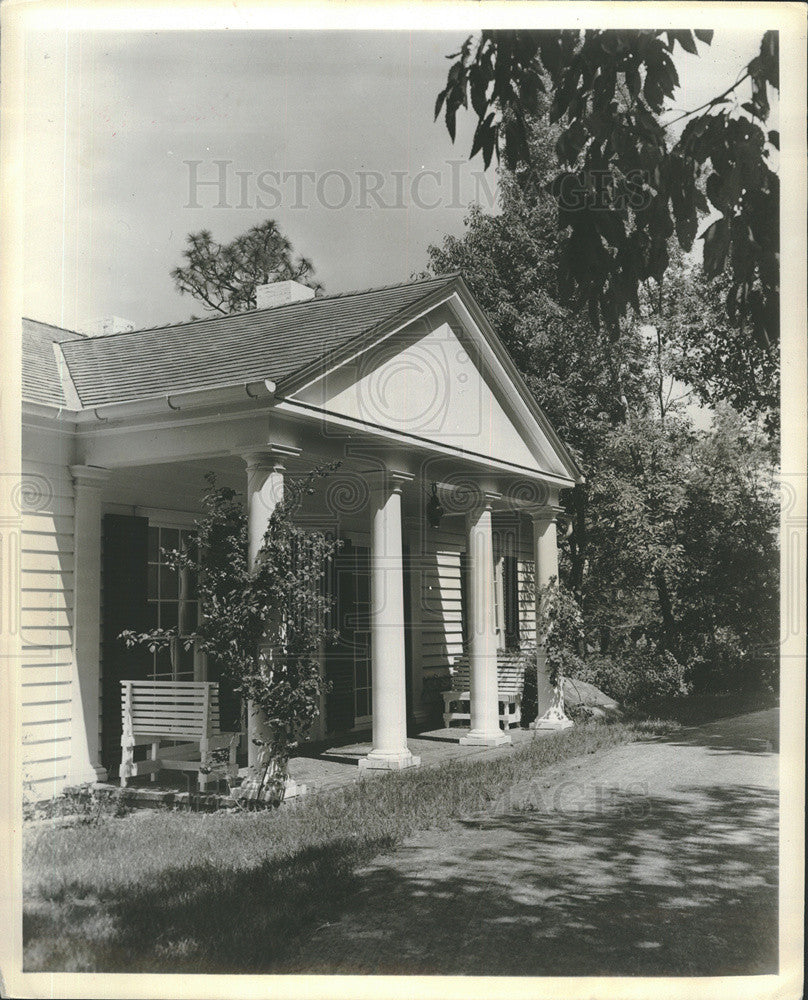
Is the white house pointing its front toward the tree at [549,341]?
no

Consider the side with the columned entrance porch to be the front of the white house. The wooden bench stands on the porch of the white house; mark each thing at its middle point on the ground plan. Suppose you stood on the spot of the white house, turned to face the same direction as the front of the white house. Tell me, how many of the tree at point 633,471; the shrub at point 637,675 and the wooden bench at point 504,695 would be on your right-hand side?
0

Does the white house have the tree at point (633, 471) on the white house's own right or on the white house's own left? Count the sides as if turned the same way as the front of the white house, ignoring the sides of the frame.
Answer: on the white house's own left

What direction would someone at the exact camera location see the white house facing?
facing the viewer and to the right of the viewer

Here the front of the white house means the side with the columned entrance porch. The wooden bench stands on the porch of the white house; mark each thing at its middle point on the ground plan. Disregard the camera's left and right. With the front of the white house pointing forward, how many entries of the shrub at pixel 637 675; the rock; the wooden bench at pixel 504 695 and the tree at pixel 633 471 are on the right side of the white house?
0

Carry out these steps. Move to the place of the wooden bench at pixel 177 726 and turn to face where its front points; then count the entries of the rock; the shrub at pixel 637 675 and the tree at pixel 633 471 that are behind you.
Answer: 0
